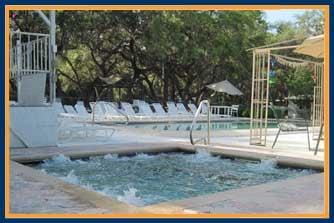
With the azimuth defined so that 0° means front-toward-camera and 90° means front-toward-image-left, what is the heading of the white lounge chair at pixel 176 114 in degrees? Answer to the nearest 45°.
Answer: approximately 315°

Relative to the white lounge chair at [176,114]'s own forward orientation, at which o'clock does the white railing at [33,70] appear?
The white railing is roughly at 2 o'clock from the white lounge chair.

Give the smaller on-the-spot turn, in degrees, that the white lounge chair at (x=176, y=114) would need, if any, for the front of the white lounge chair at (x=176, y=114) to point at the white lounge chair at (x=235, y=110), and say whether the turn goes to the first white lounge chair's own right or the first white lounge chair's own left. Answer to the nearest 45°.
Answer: approximately 90° to the first white lounge chair's own left

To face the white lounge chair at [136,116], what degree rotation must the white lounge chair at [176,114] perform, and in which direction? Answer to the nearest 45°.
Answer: approximately 90° to its right
